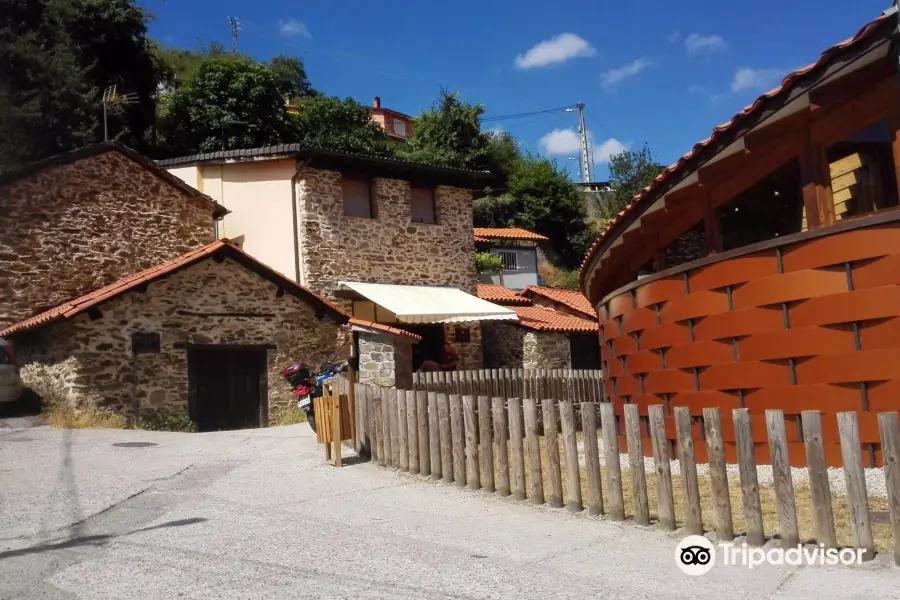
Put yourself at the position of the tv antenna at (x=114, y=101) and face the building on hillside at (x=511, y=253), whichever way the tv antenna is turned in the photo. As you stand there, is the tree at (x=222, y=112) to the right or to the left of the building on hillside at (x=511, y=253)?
left

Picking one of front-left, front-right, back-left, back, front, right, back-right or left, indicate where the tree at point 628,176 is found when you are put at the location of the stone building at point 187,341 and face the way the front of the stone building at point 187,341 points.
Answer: back-left

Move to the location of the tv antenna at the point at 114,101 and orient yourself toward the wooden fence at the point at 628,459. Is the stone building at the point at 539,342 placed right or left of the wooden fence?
left

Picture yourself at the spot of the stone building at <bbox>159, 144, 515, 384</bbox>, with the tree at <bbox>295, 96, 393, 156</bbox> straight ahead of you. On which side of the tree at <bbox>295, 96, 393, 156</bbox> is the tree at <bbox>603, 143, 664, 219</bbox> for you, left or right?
right

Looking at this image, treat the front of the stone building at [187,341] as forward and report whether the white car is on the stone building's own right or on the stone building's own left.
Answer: on the stone building's own right

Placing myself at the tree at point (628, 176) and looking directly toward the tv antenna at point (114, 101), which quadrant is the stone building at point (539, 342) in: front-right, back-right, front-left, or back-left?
front-left

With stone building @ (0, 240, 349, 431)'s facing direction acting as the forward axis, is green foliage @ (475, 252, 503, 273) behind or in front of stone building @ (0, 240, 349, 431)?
behind

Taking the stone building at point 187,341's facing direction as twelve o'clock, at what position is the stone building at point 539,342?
the stone building at point 539,342 is roughly at 8 o'clock from the stone building at point 187,341.

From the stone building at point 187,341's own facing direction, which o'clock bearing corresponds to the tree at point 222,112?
The tree is roughly at 6 o'clock from the stone building.

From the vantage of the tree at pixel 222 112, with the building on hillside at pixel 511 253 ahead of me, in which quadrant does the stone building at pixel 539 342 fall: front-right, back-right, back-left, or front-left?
front-right

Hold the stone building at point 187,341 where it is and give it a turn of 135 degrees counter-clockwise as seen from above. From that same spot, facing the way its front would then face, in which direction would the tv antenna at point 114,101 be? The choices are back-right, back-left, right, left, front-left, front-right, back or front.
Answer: front-left

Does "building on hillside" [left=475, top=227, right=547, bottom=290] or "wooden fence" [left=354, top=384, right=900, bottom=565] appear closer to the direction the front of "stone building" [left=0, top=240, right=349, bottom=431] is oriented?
the wooden fence

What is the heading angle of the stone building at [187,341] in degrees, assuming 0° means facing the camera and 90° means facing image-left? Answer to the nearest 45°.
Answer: approximately 0°

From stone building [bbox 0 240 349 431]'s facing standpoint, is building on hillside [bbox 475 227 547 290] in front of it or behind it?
behind

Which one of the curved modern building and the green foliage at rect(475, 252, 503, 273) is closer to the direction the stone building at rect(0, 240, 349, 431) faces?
the curved modern building
